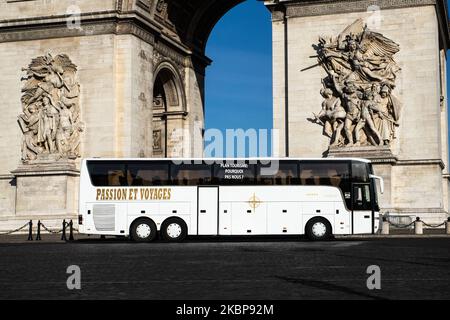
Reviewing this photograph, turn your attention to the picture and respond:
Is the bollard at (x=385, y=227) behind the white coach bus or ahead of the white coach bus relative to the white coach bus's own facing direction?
ahead

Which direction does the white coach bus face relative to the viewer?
to the viewer's right

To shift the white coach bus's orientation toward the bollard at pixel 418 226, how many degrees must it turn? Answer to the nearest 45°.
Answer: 0° — it already faces it
